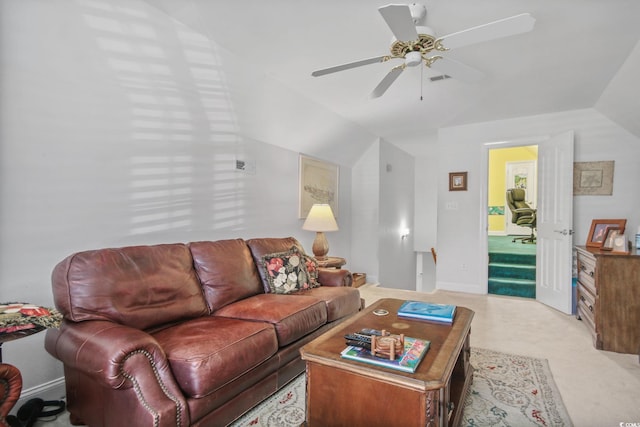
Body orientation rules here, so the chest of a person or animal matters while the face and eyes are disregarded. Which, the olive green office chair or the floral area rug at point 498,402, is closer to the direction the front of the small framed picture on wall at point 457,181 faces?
the floral area rug

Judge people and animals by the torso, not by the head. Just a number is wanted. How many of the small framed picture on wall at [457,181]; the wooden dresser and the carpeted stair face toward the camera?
2

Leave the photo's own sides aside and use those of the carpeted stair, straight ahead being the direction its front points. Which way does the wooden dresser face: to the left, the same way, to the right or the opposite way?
to the right

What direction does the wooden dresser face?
to the viewer's left

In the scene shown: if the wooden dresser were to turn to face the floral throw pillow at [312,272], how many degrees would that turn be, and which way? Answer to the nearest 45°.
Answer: approximately 45° to its left

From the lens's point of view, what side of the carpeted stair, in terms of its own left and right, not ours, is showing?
front

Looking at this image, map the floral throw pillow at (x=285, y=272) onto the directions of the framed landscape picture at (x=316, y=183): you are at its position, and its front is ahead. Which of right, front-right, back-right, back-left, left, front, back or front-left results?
front-right

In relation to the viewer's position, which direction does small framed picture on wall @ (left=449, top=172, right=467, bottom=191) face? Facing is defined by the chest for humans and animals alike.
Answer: facing the viewer

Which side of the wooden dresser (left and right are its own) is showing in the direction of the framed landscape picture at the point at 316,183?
front

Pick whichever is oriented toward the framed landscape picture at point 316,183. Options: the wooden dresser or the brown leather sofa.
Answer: the wooden dresser

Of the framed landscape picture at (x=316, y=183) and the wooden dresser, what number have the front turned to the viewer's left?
1

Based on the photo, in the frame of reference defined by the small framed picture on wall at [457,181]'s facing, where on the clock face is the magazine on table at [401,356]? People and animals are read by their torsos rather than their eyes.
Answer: The magazine on table is roughly at 12 o'clock from the small framed picture on wall.

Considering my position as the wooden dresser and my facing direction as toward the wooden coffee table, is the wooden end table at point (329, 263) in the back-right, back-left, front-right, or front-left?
front-right

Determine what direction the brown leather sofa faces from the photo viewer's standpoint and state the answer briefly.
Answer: facing the viewer and to the right of the viewer

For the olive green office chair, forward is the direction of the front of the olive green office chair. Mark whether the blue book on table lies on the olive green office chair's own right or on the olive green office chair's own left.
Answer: on the olive green office chair's own right
